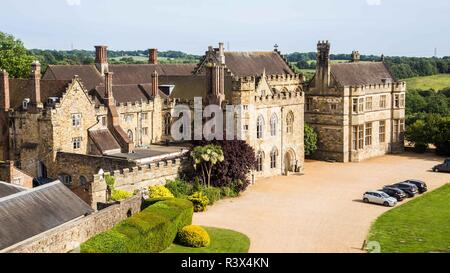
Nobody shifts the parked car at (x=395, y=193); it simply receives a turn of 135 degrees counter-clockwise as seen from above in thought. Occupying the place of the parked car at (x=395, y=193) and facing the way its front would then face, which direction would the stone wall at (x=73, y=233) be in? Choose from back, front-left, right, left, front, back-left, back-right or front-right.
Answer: back-left

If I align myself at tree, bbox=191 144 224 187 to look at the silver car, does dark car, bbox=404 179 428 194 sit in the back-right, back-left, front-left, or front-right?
front-left

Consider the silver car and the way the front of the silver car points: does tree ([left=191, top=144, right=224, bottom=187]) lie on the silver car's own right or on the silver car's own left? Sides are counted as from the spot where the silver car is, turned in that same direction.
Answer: on the silver car's own right

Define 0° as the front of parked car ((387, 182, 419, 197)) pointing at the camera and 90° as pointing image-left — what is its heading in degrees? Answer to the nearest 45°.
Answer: approximately 315°

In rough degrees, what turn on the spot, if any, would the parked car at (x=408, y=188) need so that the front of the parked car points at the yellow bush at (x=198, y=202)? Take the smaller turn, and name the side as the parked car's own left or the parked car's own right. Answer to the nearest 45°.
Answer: approximately 90° to the parked car's own right

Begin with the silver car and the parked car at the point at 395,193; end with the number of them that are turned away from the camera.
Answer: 0

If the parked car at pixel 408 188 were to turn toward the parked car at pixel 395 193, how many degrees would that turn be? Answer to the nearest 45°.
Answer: approximately 90° to its right

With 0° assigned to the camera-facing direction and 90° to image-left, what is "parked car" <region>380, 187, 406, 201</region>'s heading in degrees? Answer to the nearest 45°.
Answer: approximately 315°

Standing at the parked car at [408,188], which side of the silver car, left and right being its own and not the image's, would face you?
left

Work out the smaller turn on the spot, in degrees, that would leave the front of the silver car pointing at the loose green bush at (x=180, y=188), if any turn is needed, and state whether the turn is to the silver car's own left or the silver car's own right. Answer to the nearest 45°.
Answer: approximately 135° to the silver car's own right

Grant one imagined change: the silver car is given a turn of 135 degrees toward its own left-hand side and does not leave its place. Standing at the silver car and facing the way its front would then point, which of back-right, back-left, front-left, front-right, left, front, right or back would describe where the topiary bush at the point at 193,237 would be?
back-left

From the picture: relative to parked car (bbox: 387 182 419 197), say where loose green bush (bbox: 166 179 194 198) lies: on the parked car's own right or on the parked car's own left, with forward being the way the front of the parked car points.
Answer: on the parked car's own right
